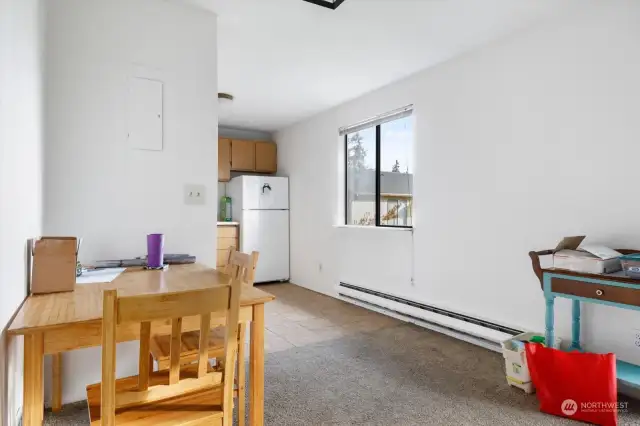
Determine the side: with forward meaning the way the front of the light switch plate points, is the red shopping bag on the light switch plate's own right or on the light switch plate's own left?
on the light switch plate's own left

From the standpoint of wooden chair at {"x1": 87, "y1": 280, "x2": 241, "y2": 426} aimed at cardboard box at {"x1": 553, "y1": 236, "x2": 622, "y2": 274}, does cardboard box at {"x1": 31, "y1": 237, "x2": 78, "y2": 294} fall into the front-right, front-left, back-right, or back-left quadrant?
back-left

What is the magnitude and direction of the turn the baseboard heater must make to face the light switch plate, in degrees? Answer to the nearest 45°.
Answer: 0° — it already faces it

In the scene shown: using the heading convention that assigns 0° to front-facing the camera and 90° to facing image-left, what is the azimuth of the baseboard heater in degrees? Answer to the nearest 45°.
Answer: approximately 45°

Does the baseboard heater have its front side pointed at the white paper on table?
yes

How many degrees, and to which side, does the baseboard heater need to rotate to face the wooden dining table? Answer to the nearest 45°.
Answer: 0° — it already faces it

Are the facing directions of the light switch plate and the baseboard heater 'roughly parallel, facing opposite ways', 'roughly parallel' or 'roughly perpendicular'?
roughly perpendicular

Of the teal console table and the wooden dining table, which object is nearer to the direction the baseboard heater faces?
the wooden dining table

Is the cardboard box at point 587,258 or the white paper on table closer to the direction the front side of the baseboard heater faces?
the white paper on table
